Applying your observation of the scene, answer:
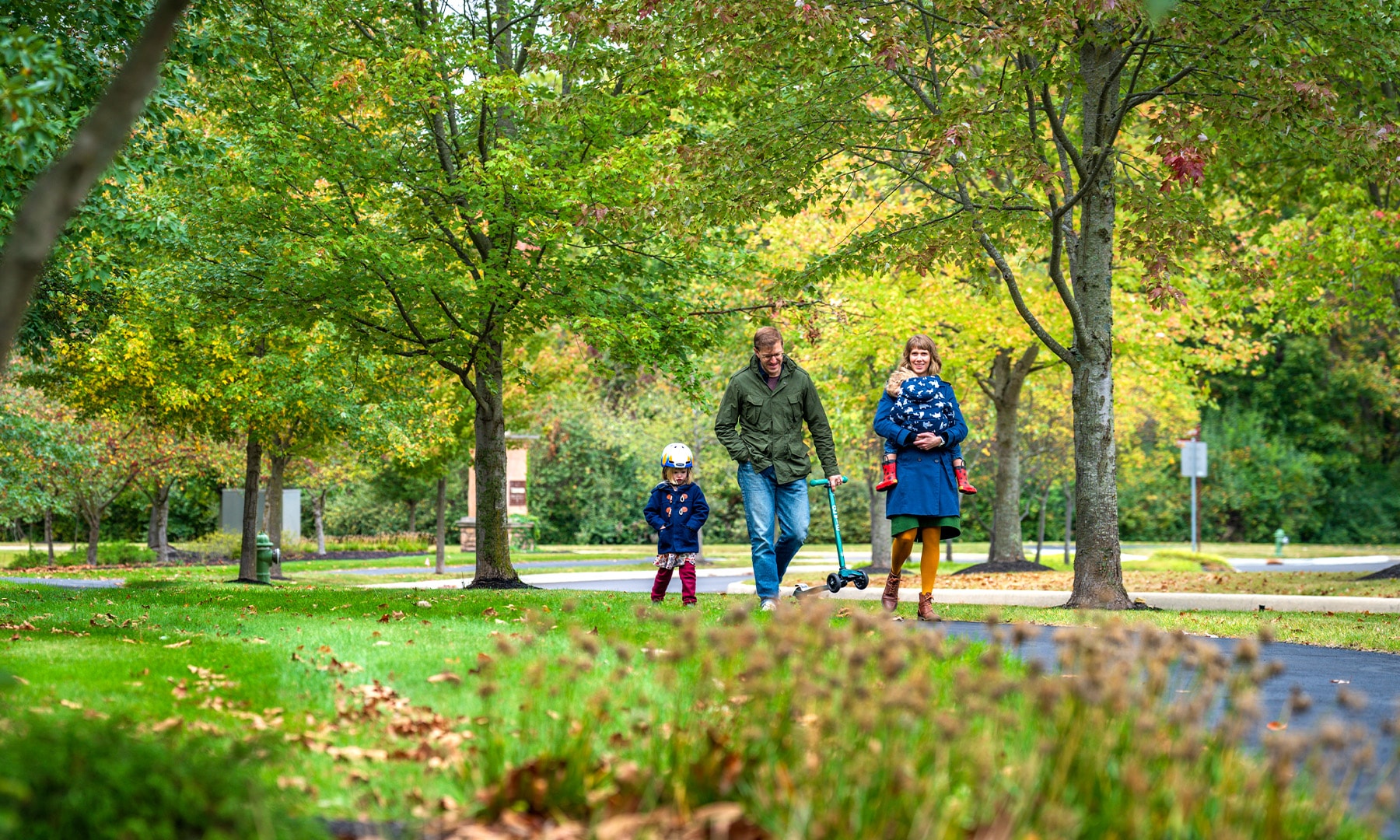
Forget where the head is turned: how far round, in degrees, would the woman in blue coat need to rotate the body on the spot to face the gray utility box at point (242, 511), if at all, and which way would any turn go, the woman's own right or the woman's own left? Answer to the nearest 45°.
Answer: approximately 135° to the woman's own right

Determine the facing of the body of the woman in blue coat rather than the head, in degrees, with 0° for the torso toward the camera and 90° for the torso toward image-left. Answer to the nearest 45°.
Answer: approximately 0°

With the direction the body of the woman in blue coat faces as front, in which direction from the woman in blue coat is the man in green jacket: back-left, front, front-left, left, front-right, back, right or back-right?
right

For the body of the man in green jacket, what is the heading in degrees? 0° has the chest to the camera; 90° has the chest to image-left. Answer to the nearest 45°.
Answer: approximately 0°

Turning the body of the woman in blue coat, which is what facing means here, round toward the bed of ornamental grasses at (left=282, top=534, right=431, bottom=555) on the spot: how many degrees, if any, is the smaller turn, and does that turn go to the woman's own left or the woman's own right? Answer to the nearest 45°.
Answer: approximately 135° to the woman's own right
